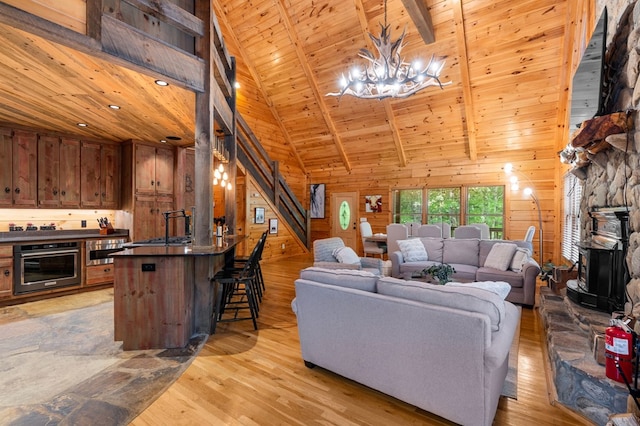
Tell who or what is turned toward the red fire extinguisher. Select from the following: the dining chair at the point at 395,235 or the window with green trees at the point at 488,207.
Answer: the window with green trees

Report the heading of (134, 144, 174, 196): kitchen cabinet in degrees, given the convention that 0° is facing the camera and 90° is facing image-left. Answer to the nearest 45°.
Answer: approximately 315°

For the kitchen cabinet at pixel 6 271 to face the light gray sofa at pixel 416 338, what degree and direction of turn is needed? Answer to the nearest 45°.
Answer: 0° — it already faces it

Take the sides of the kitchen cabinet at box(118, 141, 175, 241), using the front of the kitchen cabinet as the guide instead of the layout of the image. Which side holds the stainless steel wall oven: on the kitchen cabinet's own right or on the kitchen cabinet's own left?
on the kitchen cabinet's own right

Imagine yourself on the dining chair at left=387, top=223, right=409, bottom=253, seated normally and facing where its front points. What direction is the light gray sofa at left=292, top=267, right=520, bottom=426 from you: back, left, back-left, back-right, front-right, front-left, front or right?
back

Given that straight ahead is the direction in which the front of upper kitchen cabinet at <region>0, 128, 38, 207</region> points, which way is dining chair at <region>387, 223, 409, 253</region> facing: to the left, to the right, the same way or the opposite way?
to the left

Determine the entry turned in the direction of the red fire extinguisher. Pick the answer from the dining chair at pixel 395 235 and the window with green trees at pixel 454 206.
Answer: the window with green trees

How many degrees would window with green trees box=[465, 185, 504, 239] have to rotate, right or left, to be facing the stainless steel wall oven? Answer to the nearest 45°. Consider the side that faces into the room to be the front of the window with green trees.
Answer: approximately 45° to its right

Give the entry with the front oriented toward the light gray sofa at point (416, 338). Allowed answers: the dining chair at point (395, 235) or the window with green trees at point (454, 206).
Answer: the window with green trees
